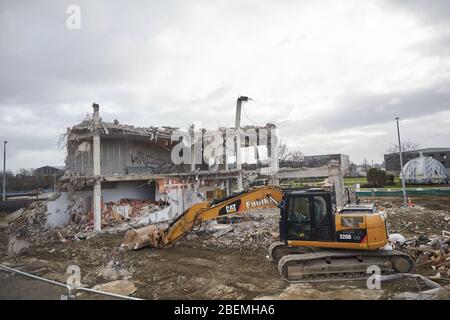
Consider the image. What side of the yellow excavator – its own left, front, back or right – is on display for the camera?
left

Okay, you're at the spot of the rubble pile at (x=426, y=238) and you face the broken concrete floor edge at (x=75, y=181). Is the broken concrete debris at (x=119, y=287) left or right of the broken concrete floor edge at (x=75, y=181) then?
left

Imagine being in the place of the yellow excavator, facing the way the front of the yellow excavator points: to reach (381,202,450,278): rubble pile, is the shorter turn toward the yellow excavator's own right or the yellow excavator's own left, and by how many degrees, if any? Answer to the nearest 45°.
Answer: approximately 135° to the yellow excavator's own right

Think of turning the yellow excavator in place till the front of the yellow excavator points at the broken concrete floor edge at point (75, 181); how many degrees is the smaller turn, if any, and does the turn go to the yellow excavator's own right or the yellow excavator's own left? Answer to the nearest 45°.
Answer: approximately 45° to the yellow excavator's own right

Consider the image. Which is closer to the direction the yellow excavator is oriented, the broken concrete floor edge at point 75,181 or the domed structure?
the broken concrete floor edge

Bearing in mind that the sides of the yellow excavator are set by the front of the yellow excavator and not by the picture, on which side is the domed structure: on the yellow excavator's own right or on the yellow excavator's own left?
on the yellow excavator's own right

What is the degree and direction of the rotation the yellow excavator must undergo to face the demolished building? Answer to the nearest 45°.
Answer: approximately 45° to its right

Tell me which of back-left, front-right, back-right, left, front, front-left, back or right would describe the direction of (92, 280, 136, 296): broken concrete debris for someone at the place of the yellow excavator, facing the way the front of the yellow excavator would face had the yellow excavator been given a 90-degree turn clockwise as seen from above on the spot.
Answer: left

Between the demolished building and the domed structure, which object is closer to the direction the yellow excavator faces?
the demolished building
